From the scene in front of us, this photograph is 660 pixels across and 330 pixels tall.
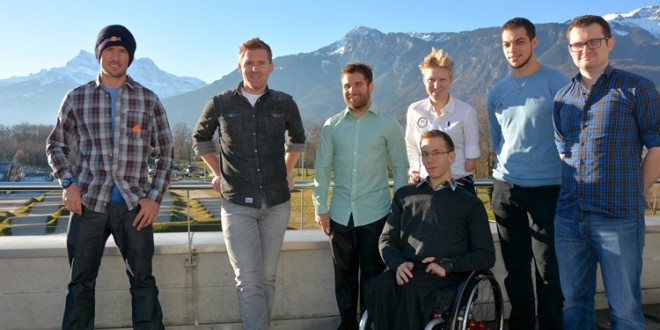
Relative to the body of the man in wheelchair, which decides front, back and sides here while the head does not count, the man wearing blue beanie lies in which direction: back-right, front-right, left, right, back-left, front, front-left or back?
front-right

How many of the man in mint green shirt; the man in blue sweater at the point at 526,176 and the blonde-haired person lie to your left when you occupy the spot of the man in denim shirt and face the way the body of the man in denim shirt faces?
3

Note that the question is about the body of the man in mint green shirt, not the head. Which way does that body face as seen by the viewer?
toward the camera

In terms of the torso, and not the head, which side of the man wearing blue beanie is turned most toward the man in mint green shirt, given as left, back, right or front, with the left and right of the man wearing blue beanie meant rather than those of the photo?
left

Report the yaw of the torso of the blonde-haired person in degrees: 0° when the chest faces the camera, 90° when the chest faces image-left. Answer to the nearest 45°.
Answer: approximately 0°

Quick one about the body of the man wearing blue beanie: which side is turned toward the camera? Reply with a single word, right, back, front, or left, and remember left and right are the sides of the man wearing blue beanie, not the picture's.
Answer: front

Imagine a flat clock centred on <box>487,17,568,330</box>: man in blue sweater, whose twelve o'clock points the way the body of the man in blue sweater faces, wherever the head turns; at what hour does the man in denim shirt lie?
The man in denim shirt is roughly at 2 o'clock from the man in blue sweater.

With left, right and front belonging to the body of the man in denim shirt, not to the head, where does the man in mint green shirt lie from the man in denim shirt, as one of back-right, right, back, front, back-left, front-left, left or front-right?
left

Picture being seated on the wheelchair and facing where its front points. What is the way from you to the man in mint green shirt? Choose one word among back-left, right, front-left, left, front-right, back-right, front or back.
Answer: right
